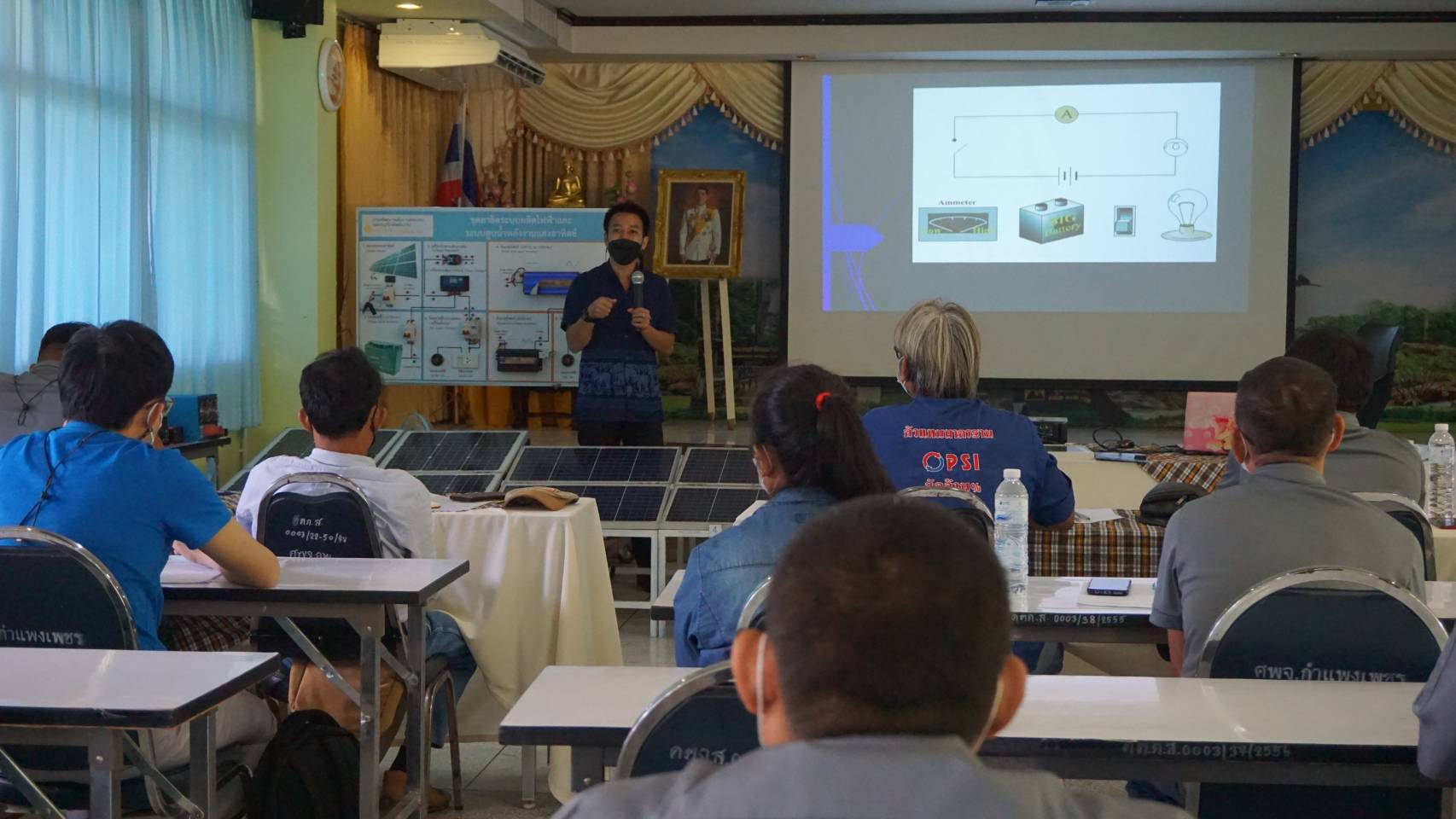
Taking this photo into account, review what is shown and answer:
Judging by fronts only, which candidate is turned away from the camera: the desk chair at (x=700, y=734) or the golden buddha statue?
the desk chair

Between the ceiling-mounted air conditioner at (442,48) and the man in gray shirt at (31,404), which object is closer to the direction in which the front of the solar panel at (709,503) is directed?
the man in gray shirt

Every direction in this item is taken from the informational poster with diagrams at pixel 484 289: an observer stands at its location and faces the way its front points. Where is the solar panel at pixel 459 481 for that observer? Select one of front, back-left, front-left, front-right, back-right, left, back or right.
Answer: front

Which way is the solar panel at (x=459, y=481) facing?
toward the camera

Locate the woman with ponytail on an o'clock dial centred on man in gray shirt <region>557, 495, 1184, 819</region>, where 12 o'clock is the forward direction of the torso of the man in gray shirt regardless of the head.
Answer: The woman with ponytail is roughly at 12 o'clock from the man in gray shirt.

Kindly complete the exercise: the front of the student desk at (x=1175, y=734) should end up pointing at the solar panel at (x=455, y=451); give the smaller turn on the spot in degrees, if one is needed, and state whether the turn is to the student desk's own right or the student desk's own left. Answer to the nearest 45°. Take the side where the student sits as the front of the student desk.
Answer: approximately 135° to the student desk's own right

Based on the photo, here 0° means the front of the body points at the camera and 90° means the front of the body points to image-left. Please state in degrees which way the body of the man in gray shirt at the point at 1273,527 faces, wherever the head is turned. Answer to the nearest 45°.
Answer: approximately 180°

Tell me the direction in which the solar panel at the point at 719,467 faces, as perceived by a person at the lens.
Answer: facing the viewer

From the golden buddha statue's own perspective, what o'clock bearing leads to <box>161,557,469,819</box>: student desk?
The student desk is roughly at 12 o'clock from the golden buddha statue.

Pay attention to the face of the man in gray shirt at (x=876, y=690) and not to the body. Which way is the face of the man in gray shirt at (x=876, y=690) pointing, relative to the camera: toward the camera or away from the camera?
away from the camera

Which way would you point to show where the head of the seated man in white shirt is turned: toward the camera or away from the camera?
away from the camera

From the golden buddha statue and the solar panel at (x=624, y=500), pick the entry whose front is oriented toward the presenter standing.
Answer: the golden buddha statue

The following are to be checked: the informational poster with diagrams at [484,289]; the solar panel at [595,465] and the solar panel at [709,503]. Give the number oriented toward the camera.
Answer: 3

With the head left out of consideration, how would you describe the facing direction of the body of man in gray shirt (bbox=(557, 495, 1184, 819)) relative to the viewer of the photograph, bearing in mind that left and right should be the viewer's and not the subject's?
facing away from the viewer

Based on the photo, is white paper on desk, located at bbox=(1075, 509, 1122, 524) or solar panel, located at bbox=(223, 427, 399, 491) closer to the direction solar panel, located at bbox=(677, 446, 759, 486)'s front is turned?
the white paper on desk

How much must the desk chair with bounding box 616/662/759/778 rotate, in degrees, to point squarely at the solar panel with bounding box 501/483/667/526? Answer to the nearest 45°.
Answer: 0° — it already faces it

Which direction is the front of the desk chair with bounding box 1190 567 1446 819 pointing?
away from the camera

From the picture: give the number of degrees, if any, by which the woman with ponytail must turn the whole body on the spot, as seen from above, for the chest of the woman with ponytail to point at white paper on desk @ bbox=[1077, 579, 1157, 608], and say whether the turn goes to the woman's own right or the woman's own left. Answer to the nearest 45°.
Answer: approximately 90° to the woman's own right
